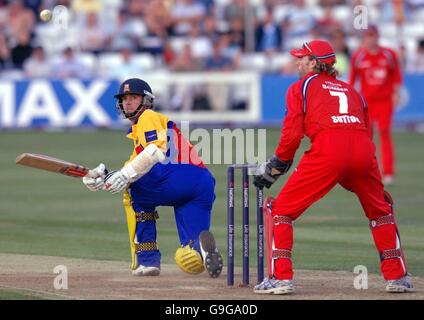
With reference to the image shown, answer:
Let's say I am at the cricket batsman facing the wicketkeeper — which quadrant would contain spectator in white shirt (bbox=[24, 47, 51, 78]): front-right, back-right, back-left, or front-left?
back-left

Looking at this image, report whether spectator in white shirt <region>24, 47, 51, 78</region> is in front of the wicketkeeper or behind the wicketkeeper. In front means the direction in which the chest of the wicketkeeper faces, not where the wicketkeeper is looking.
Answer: in front

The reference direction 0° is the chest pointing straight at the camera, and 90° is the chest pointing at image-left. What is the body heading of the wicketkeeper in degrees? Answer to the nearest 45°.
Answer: approximately 135°
